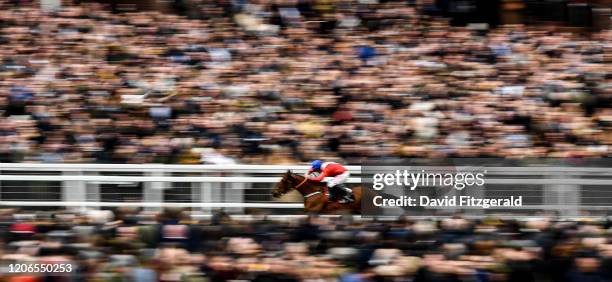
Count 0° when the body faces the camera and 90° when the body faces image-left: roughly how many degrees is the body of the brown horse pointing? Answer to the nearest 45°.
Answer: approximately 90°

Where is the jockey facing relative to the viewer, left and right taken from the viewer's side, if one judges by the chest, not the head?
facing to the left of the viewer
